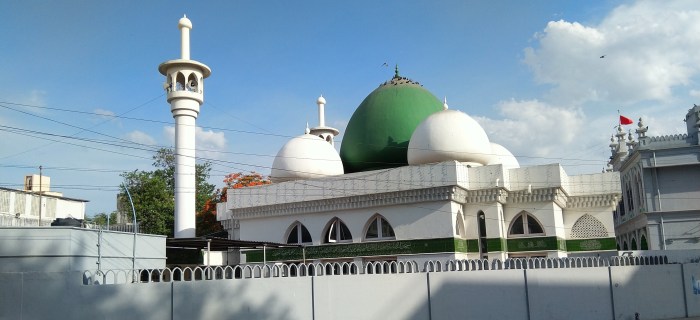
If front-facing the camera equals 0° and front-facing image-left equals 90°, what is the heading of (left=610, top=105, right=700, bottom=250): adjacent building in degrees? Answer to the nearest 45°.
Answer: approximately 90°
